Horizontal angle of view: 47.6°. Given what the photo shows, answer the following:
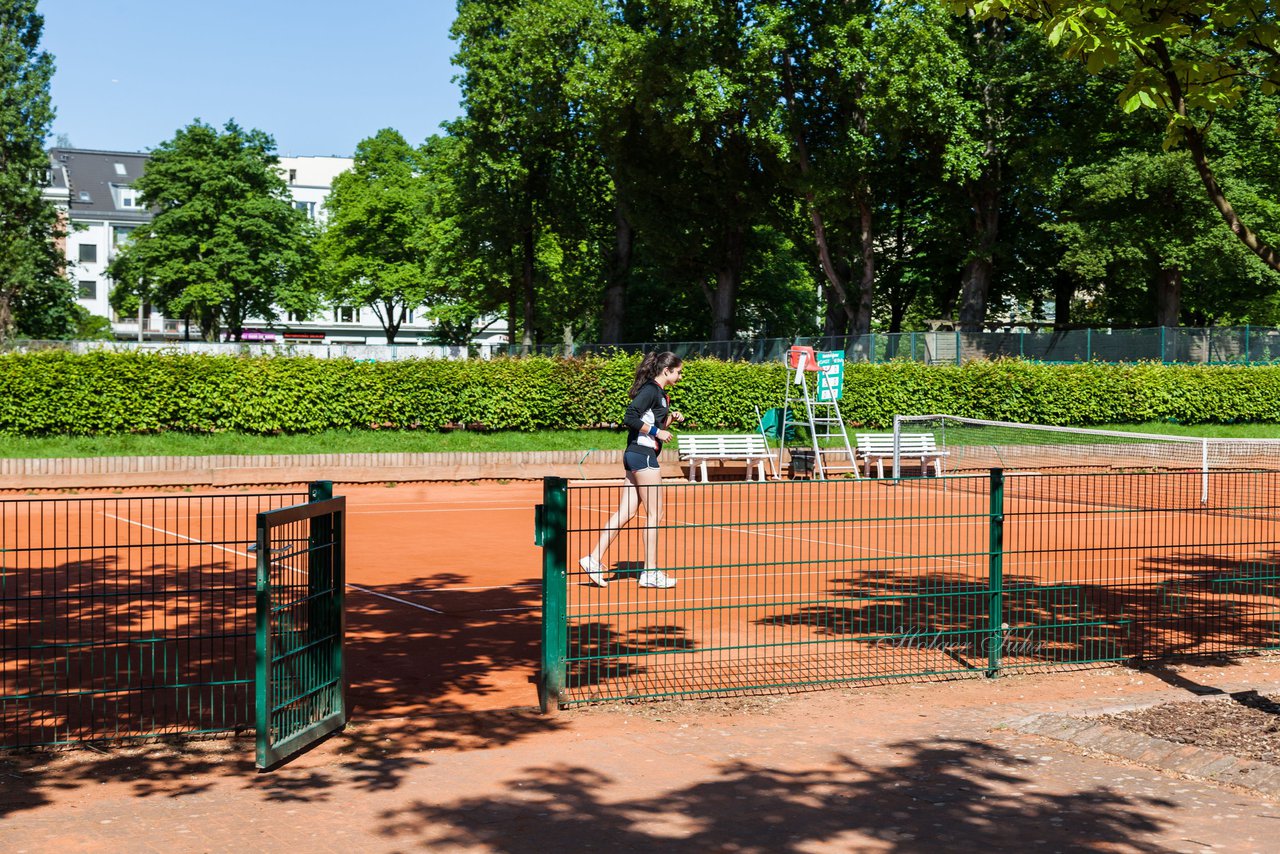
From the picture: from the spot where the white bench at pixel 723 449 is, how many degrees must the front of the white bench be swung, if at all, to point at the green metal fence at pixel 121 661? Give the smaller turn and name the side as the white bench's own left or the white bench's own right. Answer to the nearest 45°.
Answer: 0° — it already faces it

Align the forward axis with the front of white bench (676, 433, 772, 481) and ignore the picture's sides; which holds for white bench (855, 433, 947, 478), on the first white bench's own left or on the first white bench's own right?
on the first white bench's own left

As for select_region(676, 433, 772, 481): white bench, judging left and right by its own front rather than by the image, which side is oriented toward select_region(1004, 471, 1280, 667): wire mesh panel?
front

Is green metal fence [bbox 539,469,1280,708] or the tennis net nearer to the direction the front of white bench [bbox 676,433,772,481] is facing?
the green metal fence

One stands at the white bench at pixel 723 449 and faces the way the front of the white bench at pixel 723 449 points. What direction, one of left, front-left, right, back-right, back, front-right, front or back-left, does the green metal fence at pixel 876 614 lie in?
front

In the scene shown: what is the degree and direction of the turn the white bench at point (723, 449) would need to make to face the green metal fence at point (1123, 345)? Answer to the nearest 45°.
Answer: approximately 135° to its left

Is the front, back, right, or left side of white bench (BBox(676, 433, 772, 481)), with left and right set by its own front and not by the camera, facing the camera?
front

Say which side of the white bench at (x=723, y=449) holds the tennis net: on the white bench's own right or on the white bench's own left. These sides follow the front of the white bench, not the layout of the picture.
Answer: on the white bench's own left
